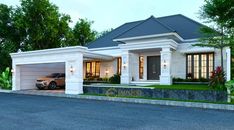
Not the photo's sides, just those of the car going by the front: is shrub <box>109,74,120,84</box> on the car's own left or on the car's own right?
on the car's own left

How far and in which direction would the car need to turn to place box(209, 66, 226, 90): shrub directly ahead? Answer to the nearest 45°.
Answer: approximately 90° to its left

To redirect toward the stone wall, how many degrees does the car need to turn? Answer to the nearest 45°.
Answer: approximately 90° to its left

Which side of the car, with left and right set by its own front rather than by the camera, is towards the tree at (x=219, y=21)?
left

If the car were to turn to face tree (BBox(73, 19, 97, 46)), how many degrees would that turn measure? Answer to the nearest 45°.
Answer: approximately 135° to its right

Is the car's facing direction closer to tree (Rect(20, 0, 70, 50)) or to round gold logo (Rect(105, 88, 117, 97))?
the round gold logo

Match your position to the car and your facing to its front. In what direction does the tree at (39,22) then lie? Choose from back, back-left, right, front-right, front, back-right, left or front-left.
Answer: back-right

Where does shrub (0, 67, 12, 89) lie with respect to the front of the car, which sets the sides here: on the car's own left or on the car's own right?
on the car's own right

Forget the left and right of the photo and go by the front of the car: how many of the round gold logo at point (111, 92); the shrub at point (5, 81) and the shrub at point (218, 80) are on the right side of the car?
1

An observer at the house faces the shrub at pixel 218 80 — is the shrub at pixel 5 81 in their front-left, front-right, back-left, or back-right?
back-right

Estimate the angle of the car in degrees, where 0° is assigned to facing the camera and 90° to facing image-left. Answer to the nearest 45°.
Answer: approximately 45°
